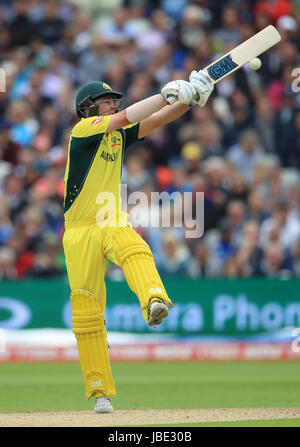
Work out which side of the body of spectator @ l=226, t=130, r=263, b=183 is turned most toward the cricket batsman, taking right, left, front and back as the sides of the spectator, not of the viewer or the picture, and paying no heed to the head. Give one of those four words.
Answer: front

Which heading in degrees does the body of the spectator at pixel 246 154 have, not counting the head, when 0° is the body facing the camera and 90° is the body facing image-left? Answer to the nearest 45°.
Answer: approximately 0°
